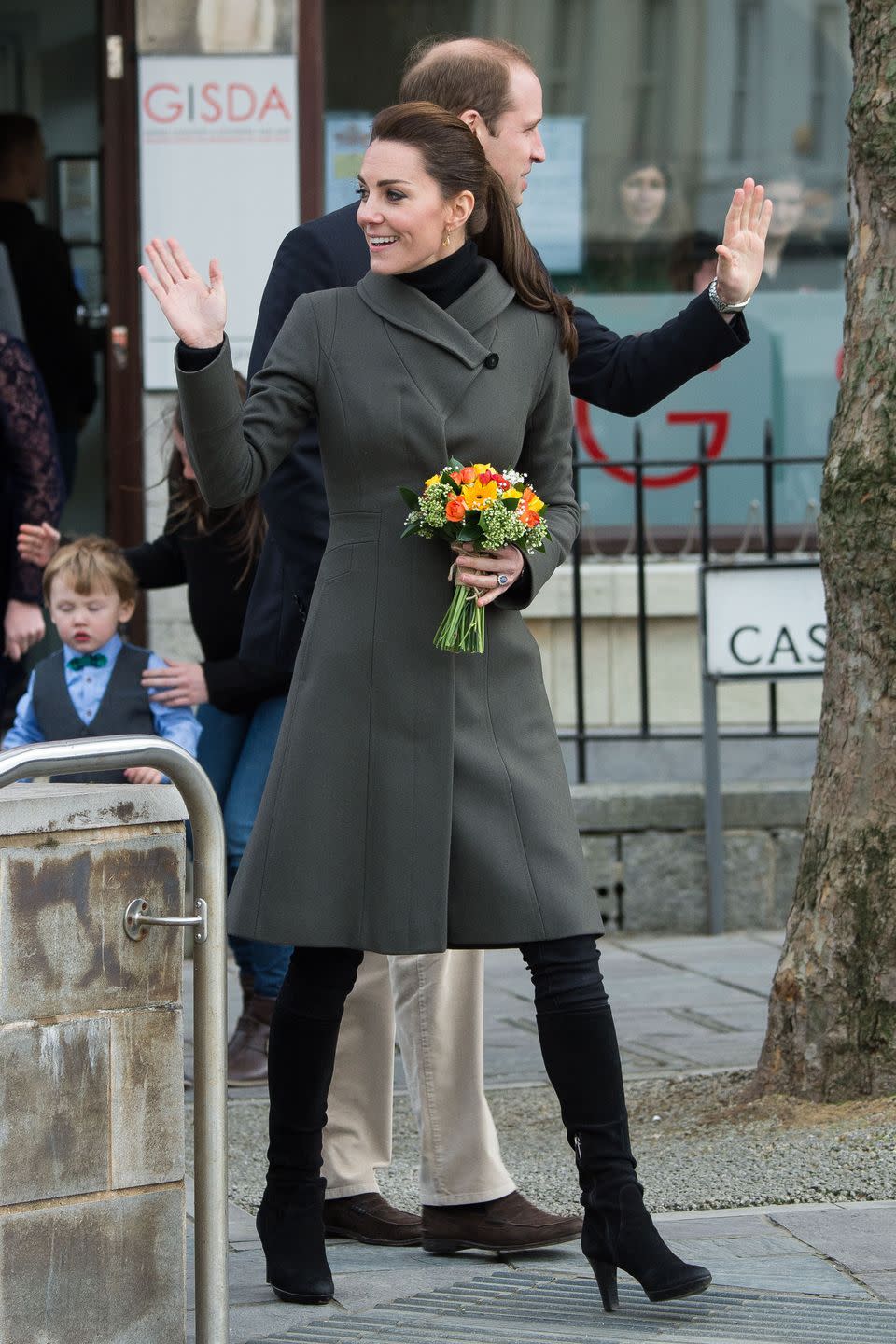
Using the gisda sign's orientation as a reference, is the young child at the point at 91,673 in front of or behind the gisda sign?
in front

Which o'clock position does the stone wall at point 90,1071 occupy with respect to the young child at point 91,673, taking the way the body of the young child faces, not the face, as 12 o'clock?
The stone wall is roughly at 12 o'clock from the young child.

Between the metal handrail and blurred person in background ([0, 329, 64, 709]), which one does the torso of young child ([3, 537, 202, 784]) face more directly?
the metal handrail

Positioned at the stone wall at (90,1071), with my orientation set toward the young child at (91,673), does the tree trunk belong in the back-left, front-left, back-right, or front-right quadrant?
front-right

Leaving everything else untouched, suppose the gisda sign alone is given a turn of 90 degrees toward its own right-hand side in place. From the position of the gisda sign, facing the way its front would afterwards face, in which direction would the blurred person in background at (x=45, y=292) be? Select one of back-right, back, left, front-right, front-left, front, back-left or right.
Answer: front-right

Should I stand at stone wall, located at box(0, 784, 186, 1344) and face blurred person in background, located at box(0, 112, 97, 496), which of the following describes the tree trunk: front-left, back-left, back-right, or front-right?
front-right

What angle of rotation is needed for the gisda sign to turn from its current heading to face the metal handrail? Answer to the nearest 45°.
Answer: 0° — it already faces it

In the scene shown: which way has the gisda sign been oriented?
toward the camera

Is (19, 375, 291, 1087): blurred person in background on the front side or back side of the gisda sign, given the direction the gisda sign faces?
on the front side

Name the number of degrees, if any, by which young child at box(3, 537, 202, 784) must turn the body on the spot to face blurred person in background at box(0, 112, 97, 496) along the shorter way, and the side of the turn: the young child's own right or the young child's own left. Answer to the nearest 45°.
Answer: approximately 180°

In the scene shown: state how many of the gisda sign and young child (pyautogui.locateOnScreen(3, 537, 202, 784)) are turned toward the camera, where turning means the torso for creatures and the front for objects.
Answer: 2

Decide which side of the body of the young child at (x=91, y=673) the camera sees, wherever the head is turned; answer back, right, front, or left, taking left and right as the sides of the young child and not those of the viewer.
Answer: front

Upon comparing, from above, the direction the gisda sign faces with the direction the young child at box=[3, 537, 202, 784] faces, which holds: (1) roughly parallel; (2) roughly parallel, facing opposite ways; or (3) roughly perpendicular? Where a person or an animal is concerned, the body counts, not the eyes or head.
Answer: roughly parallel

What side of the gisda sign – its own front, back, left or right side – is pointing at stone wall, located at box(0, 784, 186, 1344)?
front
